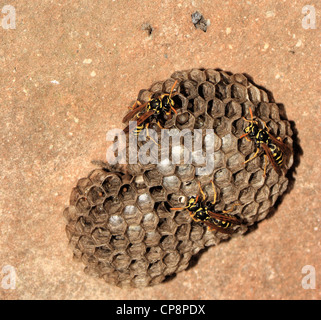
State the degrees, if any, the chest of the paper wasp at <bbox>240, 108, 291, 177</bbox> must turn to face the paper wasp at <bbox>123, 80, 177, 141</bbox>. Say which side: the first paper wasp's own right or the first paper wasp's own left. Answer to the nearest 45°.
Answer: approximately 45° to the first paper wasp's own left

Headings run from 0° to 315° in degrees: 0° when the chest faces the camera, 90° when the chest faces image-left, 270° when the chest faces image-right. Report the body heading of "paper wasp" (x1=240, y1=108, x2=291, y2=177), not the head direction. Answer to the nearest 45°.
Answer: approximately 135°
